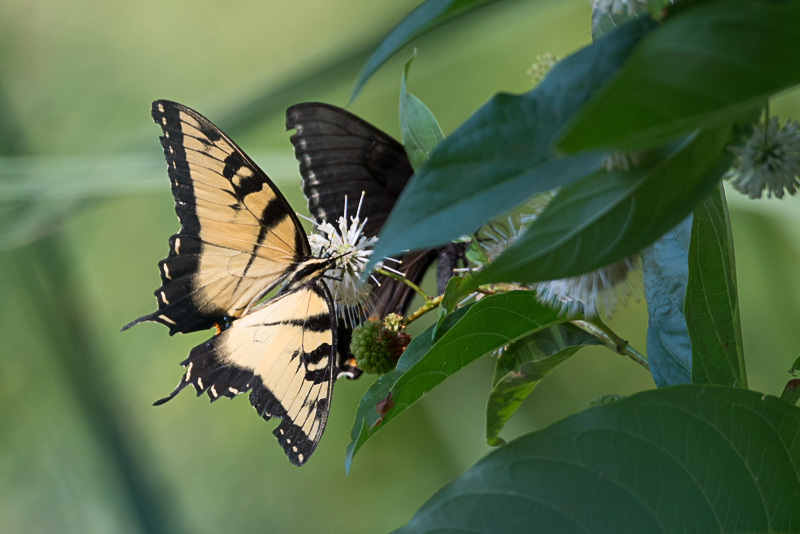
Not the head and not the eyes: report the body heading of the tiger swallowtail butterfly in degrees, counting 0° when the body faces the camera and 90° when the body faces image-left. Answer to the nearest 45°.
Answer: approximately 270°
